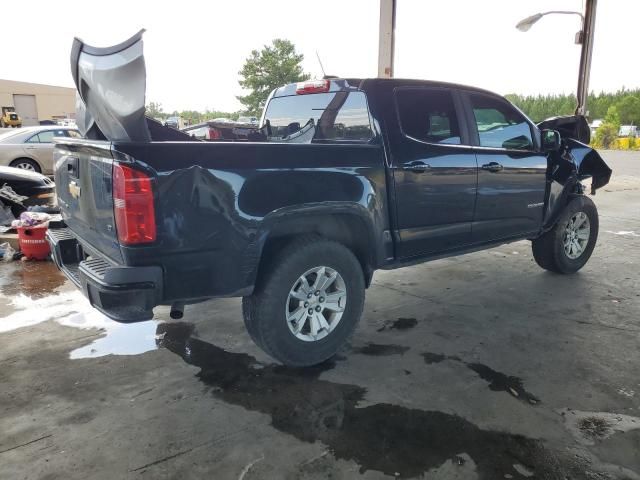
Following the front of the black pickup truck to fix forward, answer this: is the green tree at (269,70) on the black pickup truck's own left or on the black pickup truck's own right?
on the black pickup truck's own left

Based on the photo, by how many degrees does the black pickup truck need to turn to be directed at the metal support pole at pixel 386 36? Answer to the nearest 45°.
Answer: approximately 45° to its left

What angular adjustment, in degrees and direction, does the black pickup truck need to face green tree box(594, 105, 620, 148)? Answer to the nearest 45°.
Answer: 0° — it already faces it

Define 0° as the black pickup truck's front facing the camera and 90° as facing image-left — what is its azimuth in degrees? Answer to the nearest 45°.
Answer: approximately 225°

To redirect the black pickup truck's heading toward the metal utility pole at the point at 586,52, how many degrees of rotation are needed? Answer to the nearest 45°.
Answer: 0° — it already faces it
